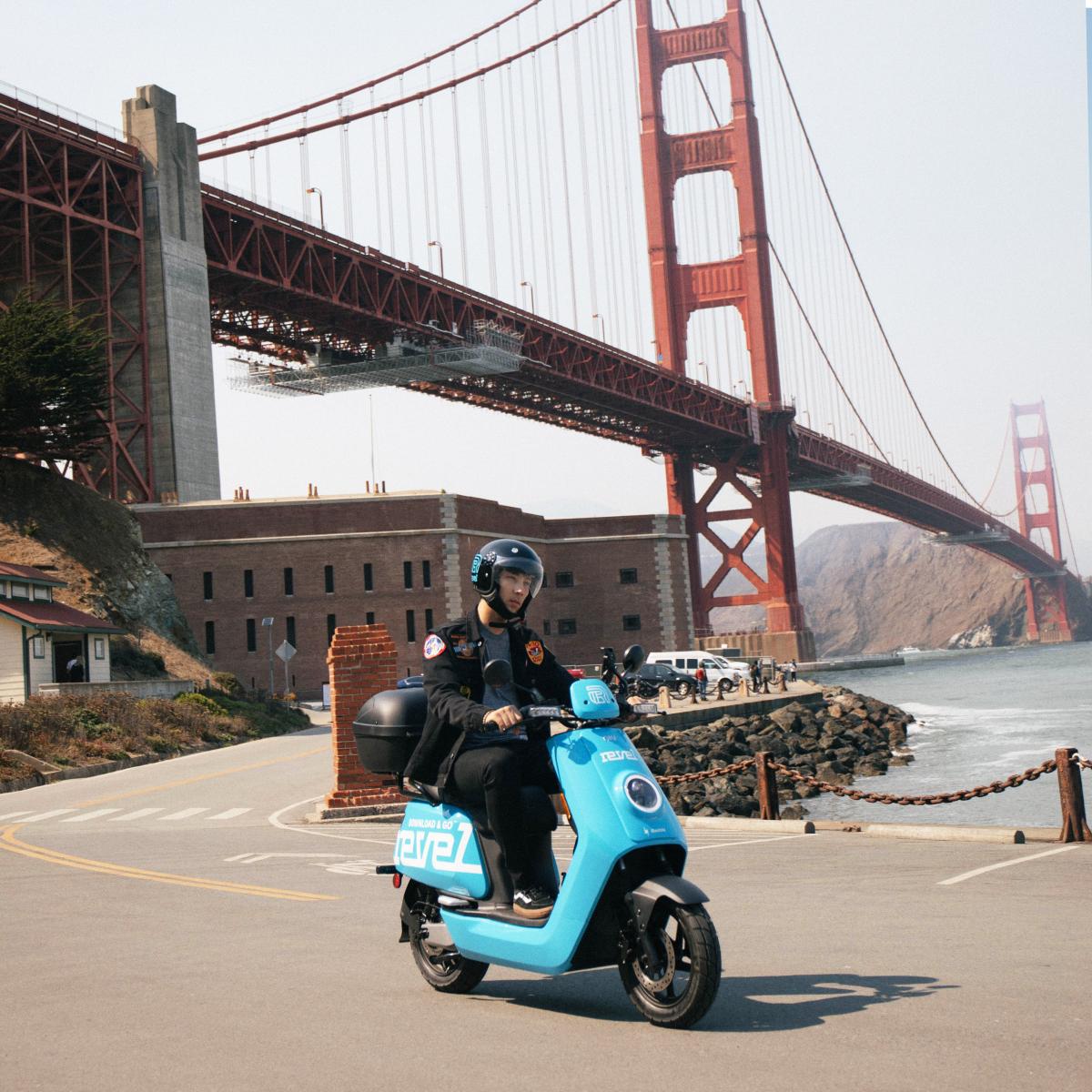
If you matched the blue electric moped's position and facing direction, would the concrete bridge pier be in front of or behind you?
behind

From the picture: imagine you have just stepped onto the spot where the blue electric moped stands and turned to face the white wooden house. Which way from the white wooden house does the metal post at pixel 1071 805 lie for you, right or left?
right

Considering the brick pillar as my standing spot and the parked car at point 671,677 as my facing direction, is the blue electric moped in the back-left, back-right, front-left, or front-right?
back-right

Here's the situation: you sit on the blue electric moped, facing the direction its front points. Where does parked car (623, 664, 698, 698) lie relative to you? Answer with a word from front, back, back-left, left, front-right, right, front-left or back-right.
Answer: back-left

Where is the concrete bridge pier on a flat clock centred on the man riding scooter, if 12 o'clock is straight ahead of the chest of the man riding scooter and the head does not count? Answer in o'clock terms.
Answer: The concrete bridge pier is roughly at 7 o'clock from the man riding scooter.

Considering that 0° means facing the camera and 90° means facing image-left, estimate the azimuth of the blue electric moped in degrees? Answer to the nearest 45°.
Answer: approximately 315°

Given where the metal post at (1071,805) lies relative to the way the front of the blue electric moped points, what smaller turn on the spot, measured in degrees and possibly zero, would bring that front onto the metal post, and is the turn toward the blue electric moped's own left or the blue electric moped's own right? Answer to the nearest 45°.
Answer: approximately 90° to the blue electric moped's own left

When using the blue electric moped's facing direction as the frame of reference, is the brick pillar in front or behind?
behind

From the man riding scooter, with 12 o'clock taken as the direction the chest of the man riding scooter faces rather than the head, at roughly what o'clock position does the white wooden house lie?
The white wooden house is roughly at 7 o'clock from the man riding scooter.

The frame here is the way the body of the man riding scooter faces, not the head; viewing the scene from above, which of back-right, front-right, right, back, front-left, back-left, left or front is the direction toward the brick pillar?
back-left

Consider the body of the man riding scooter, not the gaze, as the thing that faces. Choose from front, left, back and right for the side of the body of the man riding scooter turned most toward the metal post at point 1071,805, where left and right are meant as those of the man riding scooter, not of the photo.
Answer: left

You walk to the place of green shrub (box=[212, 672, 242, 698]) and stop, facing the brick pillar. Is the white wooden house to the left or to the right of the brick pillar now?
right

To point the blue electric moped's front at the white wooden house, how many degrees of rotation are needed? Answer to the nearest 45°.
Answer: approximately 135° to its left
